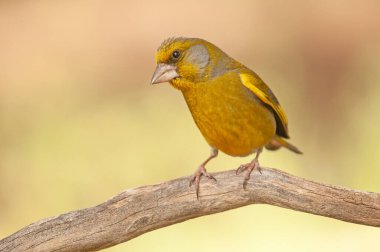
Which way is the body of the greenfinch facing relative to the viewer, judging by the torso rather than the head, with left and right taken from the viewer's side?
facing the viewer and to the left of the viewer
